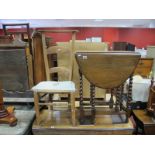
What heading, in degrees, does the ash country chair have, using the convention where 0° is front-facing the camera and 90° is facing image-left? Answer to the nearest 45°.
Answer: approximately 0°

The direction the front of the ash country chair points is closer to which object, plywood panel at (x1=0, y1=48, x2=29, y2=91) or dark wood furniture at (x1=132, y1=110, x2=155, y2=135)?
the dark wood furniture

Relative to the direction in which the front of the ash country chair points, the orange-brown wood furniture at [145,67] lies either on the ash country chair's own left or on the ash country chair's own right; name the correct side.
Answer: on the ash country chair's own left

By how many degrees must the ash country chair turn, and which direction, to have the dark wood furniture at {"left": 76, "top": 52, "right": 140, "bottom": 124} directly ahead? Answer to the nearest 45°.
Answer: approximately 90° to its left

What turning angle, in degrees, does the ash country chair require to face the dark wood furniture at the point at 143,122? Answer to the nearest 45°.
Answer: approximately 90° to its left

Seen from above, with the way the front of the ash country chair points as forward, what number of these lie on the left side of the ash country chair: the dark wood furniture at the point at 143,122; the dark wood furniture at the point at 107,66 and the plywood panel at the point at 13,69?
2

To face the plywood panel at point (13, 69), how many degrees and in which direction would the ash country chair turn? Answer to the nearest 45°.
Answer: approximately 135° to its right
